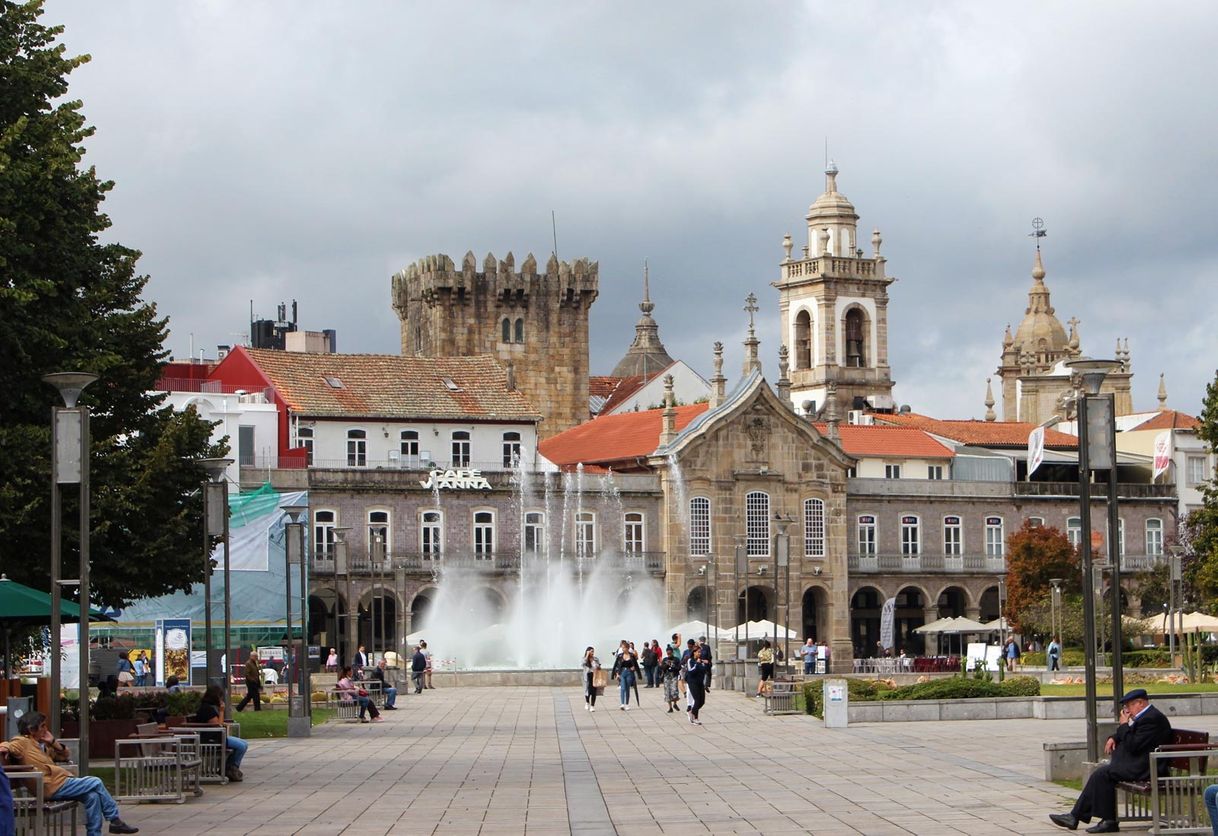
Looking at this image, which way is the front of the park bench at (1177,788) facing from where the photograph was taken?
facing to the left of the viewer

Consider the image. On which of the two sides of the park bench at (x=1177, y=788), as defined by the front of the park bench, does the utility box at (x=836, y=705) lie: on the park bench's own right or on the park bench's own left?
on the park bench's own right

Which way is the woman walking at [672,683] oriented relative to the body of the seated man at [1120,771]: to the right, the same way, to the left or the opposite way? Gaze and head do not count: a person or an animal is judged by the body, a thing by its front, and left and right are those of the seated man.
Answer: to the left

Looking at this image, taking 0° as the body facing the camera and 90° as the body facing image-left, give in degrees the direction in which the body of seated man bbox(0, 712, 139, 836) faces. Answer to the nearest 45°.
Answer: approximately 270°

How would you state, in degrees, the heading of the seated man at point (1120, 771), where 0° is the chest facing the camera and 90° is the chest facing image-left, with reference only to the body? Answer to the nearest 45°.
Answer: approximately 90°

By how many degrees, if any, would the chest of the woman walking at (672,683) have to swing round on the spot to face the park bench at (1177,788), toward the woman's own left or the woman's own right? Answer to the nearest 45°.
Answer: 0° — they already face it

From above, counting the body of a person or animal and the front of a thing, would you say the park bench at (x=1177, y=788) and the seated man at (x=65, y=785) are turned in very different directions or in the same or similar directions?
very different directions

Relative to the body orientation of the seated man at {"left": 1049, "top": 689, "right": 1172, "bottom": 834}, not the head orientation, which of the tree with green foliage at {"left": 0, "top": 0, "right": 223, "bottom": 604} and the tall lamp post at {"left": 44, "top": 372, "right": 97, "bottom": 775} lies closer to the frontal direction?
the tall lamp post

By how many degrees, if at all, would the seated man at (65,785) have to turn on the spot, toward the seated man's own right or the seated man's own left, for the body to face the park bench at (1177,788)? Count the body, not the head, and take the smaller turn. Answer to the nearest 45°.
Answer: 0° — they already face it

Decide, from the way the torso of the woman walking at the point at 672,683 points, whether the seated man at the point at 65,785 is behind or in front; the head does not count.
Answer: in front

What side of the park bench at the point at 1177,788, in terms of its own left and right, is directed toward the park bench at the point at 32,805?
front

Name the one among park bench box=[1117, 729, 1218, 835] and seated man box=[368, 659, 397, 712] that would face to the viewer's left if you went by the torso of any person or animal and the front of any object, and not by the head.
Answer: the park bench

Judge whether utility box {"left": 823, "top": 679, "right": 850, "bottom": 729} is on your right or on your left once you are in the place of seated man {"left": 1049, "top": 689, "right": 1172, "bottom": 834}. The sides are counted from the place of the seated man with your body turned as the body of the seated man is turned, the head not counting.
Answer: on your right

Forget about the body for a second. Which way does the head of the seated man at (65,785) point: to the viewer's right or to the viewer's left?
to the viewer's right

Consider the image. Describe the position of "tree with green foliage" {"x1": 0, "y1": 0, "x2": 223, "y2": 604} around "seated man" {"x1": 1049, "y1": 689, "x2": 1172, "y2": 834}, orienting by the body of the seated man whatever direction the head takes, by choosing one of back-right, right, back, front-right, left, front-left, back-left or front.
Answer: front-right

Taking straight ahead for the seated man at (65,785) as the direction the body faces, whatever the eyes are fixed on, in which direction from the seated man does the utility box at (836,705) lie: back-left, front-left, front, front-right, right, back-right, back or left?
front-left

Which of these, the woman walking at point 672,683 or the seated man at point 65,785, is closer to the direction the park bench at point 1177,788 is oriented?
the seated man

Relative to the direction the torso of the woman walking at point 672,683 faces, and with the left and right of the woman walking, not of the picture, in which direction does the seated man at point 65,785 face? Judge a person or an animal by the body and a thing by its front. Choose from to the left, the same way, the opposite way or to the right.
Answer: to the left

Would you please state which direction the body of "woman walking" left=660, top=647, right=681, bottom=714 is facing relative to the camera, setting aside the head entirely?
toward the camera
